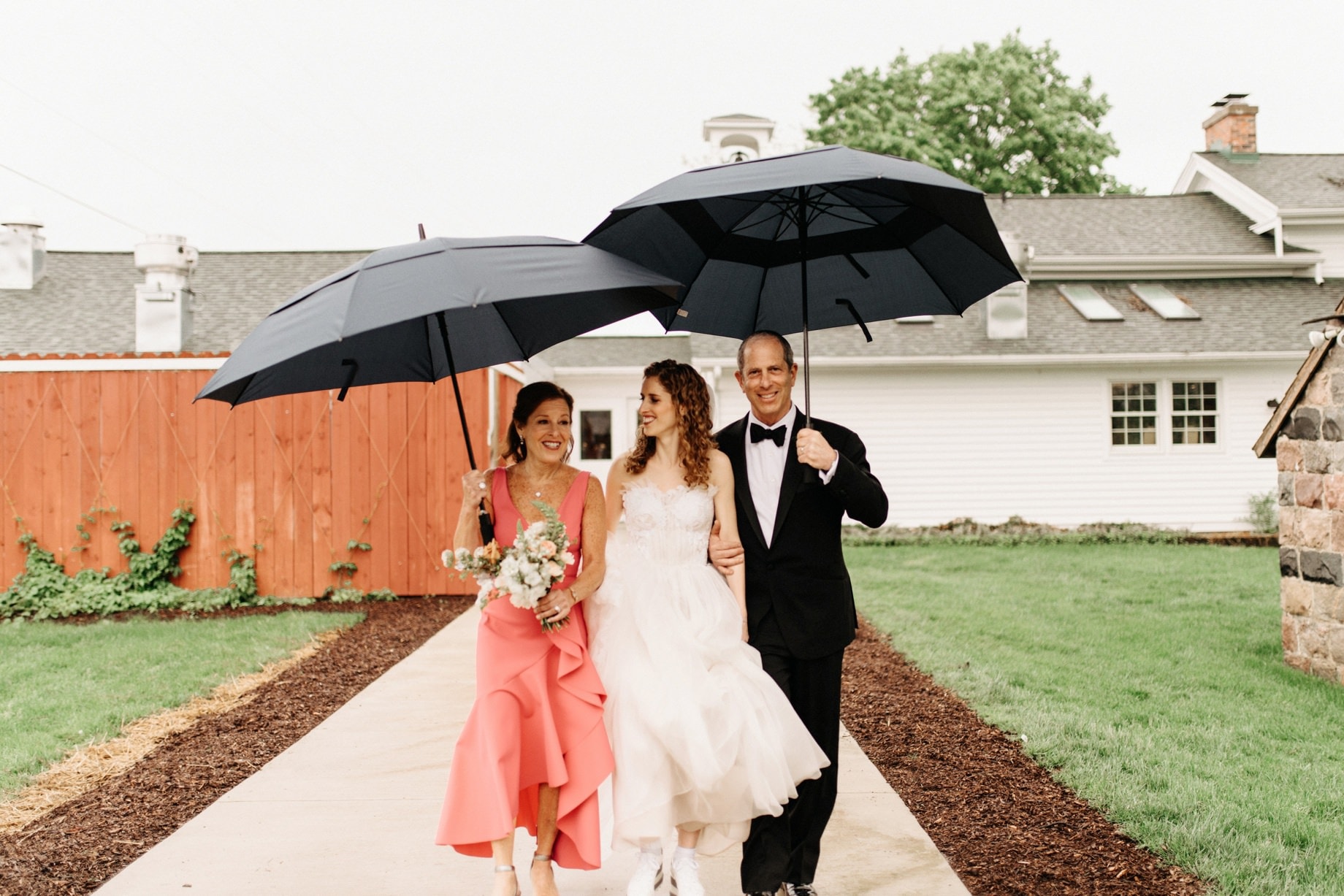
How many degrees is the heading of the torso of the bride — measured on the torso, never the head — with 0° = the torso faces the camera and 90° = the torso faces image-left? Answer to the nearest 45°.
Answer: approximately 0°

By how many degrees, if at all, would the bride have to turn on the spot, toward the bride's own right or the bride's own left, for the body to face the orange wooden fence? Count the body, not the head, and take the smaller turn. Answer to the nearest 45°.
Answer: approximately 135° to the bride's own right

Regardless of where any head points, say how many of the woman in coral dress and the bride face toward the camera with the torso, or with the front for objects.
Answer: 2

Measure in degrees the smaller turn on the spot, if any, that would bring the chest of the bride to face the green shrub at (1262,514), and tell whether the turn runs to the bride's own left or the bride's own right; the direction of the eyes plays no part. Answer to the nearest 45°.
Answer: approximately 135° to the bride's own left

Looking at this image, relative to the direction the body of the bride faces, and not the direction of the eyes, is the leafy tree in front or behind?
behind

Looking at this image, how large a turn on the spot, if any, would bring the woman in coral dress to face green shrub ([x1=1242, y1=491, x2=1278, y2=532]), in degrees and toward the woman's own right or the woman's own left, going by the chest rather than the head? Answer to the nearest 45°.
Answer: approximately 135° to the woman's own left
